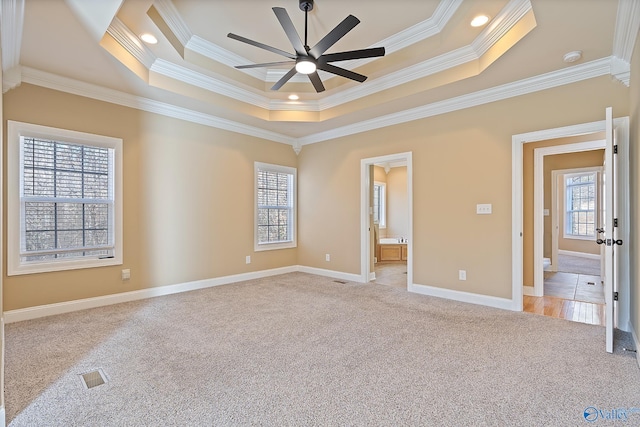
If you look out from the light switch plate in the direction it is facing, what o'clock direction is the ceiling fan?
The ceiling fan is roughly at 1 o'clock from the light switch plate.

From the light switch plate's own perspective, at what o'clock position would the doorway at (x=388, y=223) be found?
The doorway is roughly at 4 o'clock from the light switch plate.

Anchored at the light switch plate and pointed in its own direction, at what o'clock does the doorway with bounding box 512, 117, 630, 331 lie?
The doorway is roughly at 9 o'clock from the light switch plate.

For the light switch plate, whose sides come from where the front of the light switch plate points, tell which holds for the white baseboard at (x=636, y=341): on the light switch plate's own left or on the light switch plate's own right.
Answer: on the light switch plate's own left

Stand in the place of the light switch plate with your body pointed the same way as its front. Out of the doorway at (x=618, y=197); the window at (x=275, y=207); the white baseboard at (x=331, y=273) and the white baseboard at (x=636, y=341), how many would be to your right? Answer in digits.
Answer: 2

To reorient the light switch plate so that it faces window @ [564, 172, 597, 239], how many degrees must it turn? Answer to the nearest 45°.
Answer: approximately 180°

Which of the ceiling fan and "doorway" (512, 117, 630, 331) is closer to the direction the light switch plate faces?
the ceiling fan

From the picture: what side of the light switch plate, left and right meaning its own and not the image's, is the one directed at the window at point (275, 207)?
right

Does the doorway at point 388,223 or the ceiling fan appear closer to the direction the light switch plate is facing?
the ceiling fan

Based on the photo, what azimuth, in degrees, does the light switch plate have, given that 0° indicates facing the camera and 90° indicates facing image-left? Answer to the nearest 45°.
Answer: approximately 0°

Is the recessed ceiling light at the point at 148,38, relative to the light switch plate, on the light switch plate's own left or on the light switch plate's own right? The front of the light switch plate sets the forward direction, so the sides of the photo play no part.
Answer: on the light switch plate's own right
